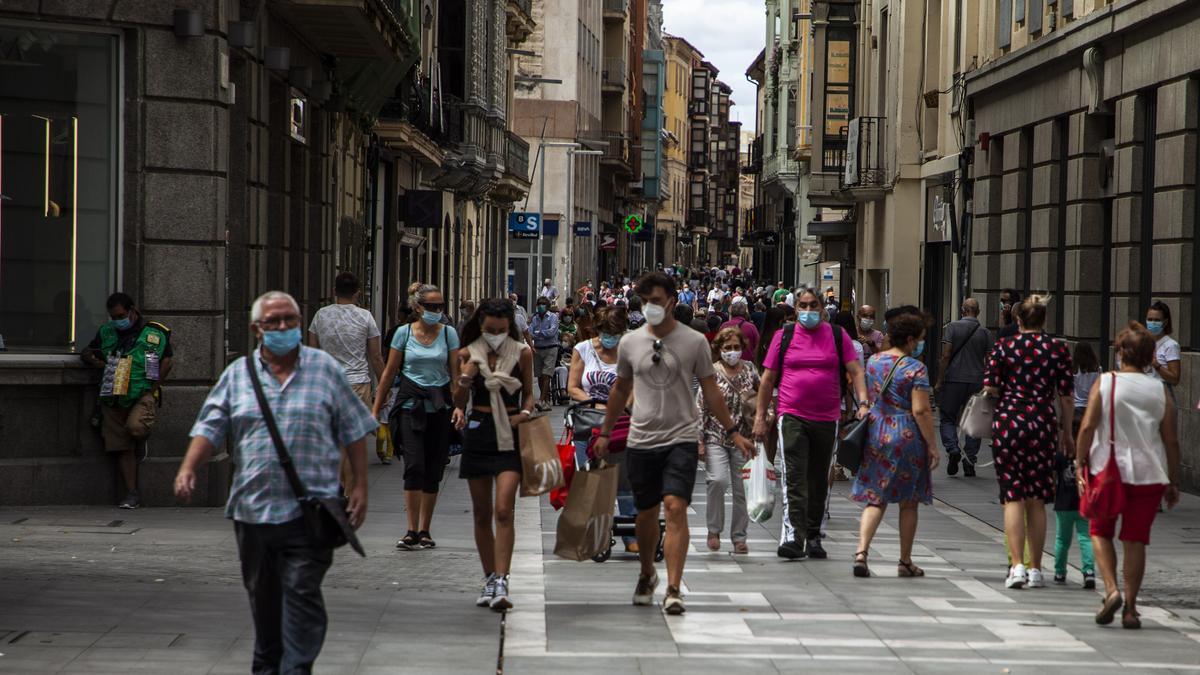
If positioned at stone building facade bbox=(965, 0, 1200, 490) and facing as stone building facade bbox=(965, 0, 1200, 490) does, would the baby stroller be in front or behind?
in front

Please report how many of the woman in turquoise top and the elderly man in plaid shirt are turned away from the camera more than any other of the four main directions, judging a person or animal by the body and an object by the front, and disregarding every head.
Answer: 0

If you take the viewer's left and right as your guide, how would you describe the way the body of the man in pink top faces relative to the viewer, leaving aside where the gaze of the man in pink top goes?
facing the viewer

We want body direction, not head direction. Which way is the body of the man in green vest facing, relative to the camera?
toward the camera

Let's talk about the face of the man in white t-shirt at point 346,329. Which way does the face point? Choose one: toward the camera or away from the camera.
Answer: away from the camera

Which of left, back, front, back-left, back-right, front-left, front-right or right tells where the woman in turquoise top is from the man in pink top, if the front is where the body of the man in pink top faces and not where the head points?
right

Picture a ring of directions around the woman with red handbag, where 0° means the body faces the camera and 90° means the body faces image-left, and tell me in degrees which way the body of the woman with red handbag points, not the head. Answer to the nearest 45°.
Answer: approximately 180°

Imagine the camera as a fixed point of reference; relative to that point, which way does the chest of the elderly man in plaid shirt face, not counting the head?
toward the camera

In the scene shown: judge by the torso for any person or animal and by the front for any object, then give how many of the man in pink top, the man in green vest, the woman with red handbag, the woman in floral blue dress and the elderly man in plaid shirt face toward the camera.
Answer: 3

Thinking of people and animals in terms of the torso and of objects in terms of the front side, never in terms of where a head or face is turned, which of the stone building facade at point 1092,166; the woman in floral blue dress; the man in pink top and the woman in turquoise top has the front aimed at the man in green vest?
the stone building facade

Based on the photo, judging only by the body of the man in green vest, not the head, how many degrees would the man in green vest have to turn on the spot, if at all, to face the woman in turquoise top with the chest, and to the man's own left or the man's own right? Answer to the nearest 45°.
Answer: approximately 45° to the man's own left
